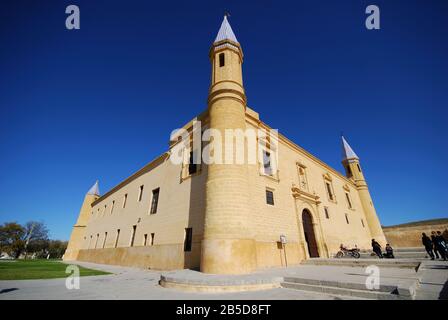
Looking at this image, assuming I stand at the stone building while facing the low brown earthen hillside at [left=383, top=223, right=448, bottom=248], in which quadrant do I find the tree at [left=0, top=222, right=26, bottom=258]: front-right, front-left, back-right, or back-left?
back-left

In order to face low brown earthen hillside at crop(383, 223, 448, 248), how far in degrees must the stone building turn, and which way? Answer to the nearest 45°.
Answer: approximately 90° to its left

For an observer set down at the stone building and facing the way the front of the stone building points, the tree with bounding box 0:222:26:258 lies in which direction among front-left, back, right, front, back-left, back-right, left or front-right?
back

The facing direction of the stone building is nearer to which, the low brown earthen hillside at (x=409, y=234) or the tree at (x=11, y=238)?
the low brown earthen hillside
